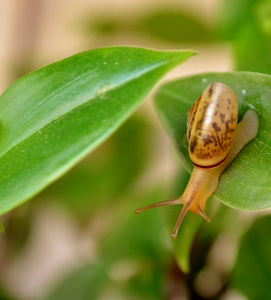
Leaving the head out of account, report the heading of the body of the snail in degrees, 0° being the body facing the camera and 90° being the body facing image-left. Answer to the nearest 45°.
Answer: approximately 45°
